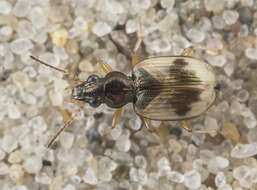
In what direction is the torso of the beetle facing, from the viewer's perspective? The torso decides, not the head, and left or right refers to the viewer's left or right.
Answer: facing to the left of the viewer
